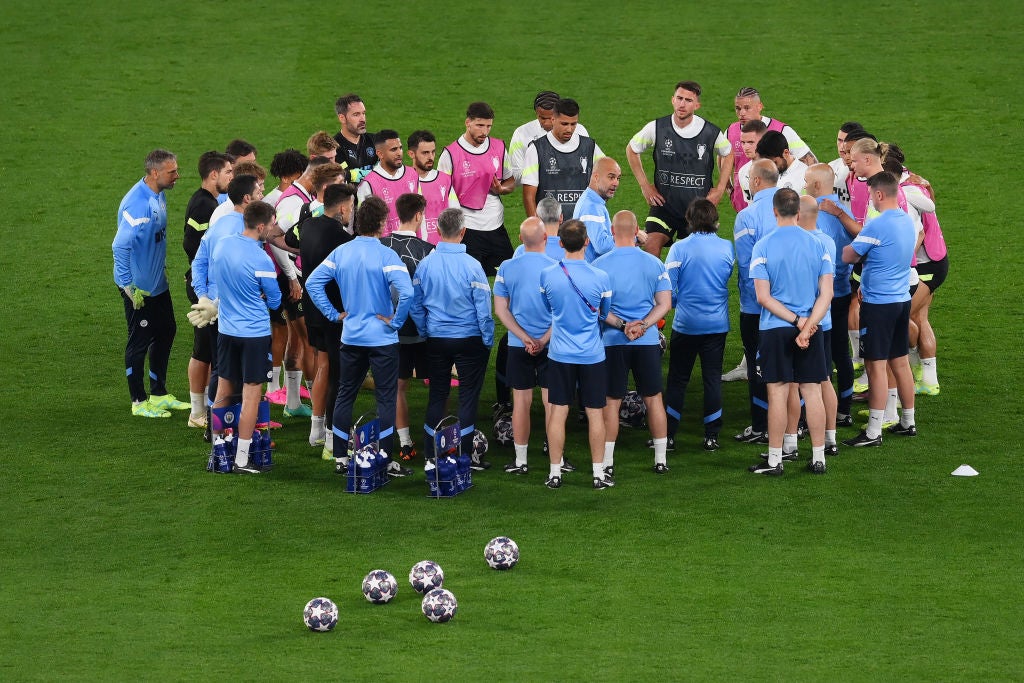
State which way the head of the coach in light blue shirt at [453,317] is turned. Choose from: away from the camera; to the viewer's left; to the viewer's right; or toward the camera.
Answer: away from the camera

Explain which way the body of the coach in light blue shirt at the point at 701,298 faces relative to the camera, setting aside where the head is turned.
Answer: away from the camera

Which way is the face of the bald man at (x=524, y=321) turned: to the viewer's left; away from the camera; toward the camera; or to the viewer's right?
away from the camera

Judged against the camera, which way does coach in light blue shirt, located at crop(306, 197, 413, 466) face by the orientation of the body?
away from the camera

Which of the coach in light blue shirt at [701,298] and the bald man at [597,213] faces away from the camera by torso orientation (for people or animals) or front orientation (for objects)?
the coach in light blue shirt

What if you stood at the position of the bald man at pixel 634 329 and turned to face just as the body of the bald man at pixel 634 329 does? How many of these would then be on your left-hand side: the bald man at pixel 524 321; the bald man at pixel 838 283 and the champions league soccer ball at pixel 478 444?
2

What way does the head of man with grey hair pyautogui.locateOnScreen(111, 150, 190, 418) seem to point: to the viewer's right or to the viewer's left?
to the viewer's right

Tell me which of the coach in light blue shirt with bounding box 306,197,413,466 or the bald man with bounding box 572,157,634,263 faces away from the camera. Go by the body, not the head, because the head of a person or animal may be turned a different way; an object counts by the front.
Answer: the coach in light blue shirt

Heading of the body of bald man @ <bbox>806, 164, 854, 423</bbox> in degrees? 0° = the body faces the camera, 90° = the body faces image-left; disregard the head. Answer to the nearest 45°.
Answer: approximately 135°

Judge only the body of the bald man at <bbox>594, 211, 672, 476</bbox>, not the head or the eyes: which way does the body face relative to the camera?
away from the camera

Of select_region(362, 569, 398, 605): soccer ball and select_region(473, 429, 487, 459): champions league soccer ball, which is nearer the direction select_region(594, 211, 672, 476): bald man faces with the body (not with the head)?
the champions league soccer ball

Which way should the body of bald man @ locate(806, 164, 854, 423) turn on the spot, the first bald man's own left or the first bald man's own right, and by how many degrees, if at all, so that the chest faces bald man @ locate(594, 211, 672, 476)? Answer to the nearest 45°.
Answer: approximately 90° to the first bald man's own left
